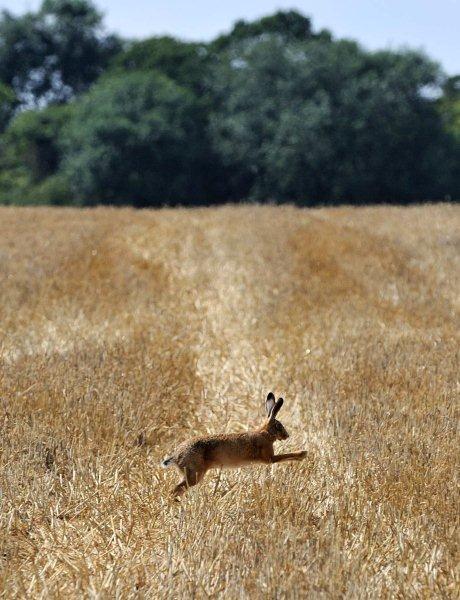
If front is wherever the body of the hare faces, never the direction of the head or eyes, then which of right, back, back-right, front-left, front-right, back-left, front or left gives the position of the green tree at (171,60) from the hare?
left

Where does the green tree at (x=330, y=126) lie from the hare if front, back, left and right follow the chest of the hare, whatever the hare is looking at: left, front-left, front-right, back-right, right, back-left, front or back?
left

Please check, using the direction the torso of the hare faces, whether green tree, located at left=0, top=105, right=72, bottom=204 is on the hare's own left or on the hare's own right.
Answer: on the hare's own left

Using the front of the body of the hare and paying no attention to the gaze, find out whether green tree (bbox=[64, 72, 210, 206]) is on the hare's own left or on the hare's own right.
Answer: on the hare's own left

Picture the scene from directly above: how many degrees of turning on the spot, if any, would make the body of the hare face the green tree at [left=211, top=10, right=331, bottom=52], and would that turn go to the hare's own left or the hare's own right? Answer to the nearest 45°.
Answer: approximately 90° to the hare's own left

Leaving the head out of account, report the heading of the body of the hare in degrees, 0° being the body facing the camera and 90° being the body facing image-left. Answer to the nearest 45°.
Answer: approximately 270°
